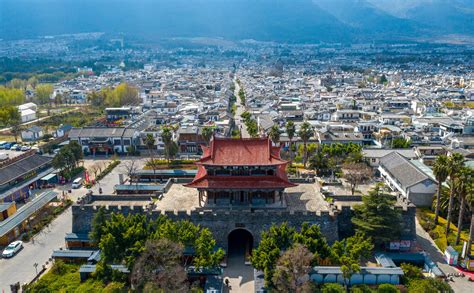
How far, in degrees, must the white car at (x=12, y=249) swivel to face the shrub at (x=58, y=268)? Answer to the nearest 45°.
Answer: approximately 90° to its left

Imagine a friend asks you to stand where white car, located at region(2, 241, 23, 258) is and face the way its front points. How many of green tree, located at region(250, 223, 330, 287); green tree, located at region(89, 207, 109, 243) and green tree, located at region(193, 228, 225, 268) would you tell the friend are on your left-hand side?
3

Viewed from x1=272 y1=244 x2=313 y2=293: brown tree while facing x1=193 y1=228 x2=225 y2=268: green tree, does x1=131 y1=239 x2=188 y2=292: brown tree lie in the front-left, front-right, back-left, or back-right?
front-left

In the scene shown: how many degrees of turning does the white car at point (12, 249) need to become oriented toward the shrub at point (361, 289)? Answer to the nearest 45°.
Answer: approximately 90° to its left

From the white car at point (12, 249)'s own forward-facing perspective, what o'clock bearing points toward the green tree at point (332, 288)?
The green tree is roughly at 9 o'clock from the white car.

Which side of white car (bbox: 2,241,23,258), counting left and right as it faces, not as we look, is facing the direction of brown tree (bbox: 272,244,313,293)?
left

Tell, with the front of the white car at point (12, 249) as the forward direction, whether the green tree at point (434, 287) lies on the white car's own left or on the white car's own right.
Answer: on the white car's own left

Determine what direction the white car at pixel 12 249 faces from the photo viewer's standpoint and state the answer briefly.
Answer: facing the viewer and to the left of the viewer

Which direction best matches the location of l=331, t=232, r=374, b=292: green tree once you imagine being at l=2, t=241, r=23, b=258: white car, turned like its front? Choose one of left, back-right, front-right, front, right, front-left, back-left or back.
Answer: left
